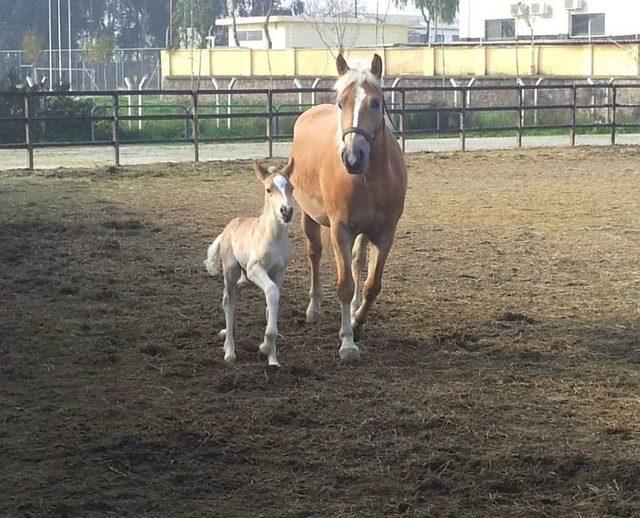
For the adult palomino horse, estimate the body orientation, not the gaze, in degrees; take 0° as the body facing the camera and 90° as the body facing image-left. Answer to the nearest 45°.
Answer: approximately 0°

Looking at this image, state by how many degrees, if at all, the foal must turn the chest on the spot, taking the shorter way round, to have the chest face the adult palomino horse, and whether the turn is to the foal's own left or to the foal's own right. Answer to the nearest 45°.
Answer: approximately 90° to the foal's own left

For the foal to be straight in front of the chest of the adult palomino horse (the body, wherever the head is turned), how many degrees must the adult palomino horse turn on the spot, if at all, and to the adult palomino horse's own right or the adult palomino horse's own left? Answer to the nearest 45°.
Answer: approximately 45° to the adult palomino horse's own right

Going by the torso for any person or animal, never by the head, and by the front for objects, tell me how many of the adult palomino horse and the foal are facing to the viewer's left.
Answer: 0
